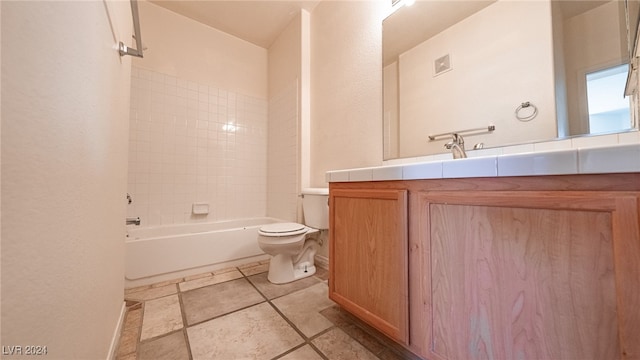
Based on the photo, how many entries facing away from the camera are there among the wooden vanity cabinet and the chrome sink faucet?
0

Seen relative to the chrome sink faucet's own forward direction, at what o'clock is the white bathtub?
The white bathtub is roughly at 1 o'clock from the chrome sink faucet.

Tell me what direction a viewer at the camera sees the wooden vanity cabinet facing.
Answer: facing the viewer and to the left of the viewer

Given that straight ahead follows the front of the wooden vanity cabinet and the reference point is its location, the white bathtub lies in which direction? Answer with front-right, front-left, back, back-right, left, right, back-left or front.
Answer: front-right

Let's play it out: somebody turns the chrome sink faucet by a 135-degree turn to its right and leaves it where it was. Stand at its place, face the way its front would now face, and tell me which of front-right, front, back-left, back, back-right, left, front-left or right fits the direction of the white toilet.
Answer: left
